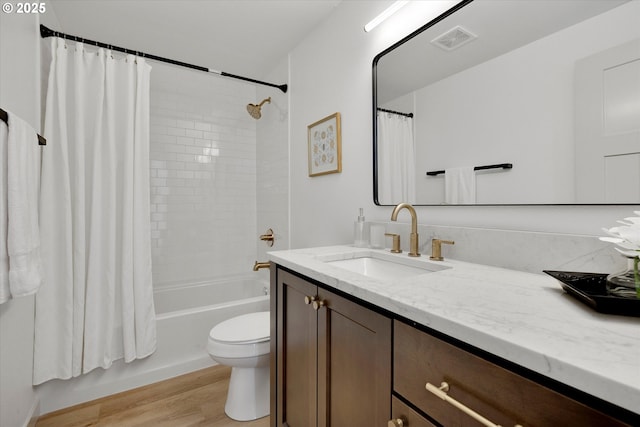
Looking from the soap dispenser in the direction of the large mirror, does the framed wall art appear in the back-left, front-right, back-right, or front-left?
back-left

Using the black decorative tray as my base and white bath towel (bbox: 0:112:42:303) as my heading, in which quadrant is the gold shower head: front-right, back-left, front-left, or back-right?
front-right

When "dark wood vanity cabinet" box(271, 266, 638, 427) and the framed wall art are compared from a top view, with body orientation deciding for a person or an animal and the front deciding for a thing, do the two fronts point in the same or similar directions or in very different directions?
same or similar directions

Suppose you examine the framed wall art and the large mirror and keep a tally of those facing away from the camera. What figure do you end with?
0

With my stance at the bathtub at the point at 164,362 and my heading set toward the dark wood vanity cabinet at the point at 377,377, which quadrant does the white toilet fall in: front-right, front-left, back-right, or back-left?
front-left

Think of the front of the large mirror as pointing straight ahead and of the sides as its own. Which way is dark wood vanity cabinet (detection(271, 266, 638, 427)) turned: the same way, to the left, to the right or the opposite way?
the same way

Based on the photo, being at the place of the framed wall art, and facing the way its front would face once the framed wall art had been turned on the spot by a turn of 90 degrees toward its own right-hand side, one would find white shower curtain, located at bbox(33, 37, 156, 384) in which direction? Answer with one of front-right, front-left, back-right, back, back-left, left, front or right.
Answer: front-left

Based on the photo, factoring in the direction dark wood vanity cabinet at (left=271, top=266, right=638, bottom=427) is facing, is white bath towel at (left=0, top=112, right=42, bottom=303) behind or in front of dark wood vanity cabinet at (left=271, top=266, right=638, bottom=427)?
in front

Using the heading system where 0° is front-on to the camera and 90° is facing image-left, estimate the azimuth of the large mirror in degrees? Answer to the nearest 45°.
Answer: approximately 45°

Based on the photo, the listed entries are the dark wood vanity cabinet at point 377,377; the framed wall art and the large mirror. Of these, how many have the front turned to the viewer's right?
0

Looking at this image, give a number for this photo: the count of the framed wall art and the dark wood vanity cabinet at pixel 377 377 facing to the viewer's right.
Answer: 0

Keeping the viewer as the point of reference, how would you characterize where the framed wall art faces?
facing the viewer and to the left of the viewer
